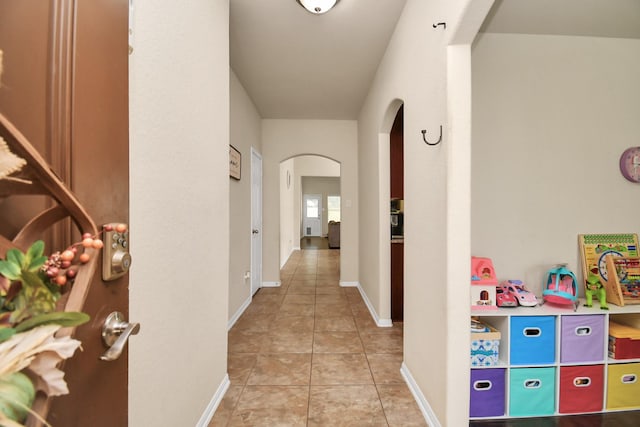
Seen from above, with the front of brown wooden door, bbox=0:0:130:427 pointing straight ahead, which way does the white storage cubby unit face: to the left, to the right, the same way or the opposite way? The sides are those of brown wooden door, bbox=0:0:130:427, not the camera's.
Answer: to the right

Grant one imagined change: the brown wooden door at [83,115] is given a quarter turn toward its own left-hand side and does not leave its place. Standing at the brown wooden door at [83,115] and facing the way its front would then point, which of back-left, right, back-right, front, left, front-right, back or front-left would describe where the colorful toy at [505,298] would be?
front

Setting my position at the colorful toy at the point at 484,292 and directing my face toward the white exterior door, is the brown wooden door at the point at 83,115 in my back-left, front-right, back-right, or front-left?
back-left

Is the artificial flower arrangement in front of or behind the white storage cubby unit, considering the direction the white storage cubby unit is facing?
in front

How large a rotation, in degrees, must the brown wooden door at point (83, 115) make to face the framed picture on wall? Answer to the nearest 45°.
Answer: approximately 135° to its left

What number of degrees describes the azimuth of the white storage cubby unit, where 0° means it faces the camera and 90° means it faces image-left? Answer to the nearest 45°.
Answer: approximately 0°

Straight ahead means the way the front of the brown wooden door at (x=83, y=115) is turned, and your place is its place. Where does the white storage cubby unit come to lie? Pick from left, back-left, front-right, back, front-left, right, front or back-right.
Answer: left

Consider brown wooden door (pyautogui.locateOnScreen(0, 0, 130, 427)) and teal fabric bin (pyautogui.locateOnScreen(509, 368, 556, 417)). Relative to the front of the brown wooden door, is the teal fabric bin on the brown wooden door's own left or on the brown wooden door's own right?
on the brown wooden door's own left

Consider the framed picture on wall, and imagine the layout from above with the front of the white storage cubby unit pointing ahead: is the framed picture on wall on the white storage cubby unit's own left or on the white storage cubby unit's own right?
on the white storage cubby unit's own right
